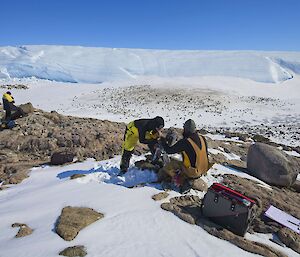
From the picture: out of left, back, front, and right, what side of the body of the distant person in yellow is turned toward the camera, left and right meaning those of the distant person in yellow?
right

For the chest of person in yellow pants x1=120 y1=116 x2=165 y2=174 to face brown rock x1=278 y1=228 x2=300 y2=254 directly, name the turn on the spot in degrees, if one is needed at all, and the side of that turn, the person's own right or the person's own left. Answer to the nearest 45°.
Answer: approximately 45° to the person's own right

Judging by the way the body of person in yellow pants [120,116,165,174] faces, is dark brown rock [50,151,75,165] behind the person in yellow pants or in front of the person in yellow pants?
behind

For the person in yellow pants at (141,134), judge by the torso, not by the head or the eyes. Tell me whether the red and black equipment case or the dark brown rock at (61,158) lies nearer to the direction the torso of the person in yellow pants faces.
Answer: the red and black equipment case

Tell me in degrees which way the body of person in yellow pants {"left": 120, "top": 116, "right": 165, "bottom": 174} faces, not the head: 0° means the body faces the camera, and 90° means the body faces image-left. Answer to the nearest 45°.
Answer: approximately 270°

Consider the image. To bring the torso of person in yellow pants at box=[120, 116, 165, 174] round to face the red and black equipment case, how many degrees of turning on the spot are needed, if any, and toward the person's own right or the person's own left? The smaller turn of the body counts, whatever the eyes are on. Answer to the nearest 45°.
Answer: approximately 45° to the person's own right

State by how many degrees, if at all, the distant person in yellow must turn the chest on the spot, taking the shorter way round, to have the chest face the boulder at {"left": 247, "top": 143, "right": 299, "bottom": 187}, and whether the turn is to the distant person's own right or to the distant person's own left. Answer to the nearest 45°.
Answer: approximately 45° to the distant person's own right

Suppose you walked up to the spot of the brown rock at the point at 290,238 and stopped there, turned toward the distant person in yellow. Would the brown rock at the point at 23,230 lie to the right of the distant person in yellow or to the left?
left

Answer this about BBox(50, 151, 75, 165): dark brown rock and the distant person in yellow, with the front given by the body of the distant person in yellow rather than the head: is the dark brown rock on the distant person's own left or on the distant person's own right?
on the distant person's own right

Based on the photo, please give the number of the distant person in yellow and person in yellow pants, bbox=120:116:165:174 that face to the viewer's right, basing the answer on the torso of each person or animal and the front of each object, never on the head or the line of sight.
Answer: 2

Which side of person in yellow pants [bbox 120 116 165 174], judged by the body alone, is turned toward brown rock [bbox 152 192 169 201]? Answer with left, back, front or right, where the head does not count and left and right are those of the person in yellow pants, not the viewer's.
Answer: right
